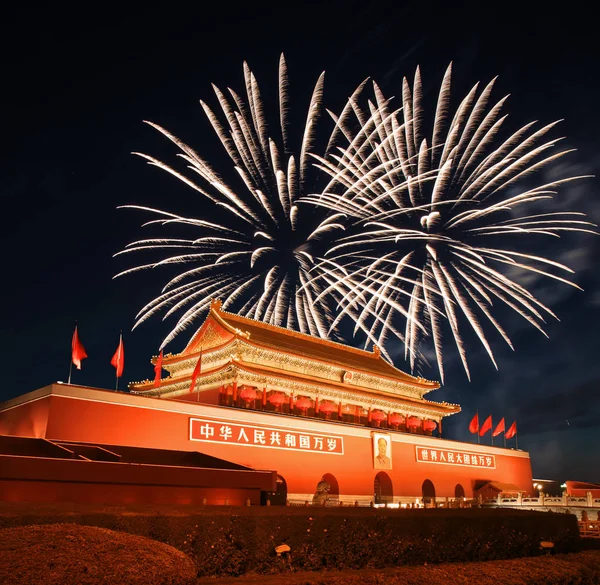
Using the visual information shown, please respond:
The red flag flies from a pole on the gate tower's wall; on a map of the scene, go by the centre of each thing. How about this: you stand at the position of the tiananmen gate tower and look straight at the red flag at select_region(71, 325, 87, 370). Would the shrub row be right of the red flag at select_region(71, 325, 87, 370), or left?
left

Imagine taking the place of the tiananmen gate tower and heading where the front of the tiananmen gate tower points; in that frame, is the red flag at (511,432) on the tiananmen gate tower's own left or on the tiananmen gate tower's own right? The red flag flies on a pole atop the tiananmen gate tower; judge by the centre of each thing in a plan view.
on the tiananmen gate tower's own left

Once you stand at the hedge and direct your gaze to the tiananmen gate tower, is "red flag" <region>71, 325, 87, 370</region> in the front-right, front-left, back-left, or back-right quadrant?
front-left

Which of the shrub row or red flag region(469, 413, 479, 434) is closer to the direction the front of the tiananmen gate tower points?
the shrub row

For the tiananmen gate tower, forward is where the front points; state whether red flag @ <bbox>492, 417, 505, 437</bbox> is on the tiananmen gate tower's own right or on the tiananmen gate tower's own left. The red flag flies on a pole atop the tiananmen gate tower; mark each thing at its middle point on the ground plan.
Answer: on the tiananmen gate tower's own left

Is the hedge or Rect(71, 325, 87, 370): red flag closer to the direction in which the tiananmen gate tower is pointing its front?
the hedge

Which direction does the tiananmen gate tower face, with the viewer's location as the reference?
facing the viewer and to the right of the viewer

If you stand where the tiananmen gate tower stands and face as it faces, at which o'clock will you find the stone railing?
The stone railing is roughly at 10 o'clock from the tiananmen gate tower.

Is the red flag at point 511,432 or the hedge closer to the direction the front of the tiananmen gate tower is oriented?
the hedge
